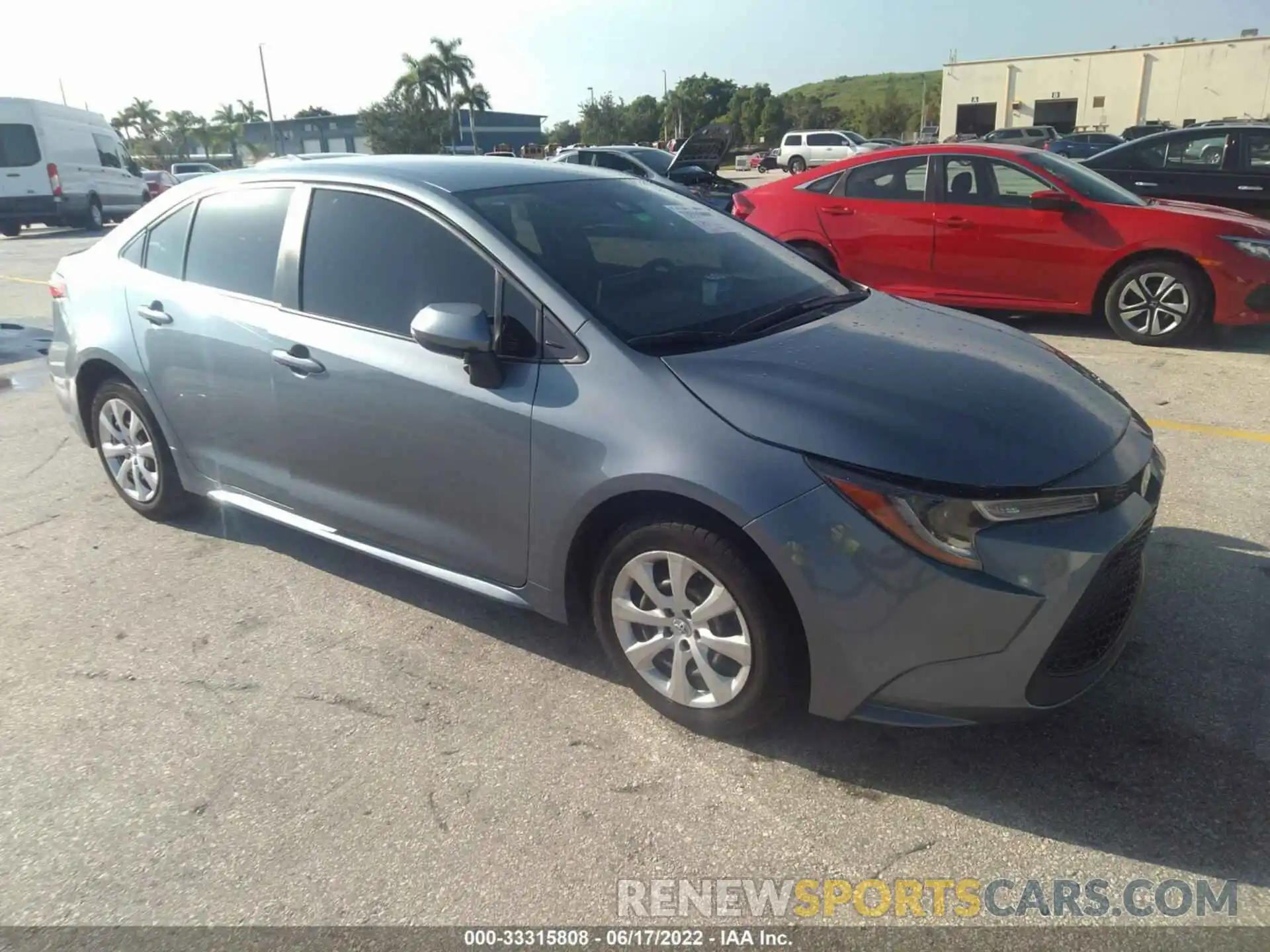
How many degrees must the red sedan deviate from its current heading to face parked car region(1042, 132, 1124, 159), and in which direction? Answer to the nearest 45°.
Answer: approximately 90° to its left

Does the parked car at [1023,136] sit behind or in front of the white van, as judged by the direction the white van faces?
in front

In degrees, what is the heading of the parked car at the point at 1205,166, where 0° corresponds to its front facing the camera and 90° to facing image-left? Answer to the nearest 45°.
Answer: approximately 270°

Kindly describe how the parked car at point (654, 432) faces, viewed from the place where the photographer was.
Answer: facing the viewer and to the right of the viewer

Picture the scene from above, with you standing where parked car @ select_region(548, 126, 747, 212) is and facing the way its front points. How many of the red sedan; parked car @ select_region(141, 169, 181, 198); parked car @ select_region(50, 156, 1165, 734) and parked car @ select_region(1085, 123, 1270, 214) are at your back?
1

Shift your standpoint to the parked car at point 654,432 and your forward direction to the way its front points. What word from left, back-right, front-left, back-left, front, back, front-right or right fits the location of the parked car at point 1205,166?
left

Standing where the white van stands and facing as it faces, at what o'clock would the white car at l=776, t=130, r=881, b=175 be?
The white car is roughly at 1 o'clock from the white van.

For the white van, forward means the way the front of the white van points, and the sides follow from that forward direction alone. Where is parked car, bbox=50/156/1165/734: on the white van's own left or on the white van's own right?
on the white van's own right

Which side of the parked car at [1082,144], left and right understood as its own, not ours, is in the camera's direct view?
right

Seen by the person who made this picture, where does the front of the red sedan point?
facing to the right of the viewer

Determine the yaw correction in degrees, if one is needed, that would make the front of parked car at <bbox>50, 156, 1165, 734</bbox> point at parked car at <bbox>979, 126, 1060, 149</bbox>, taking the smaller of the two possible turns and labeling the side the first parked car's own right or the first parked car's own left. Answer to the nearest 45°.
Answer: approximately 90° to the first parked car's own left
